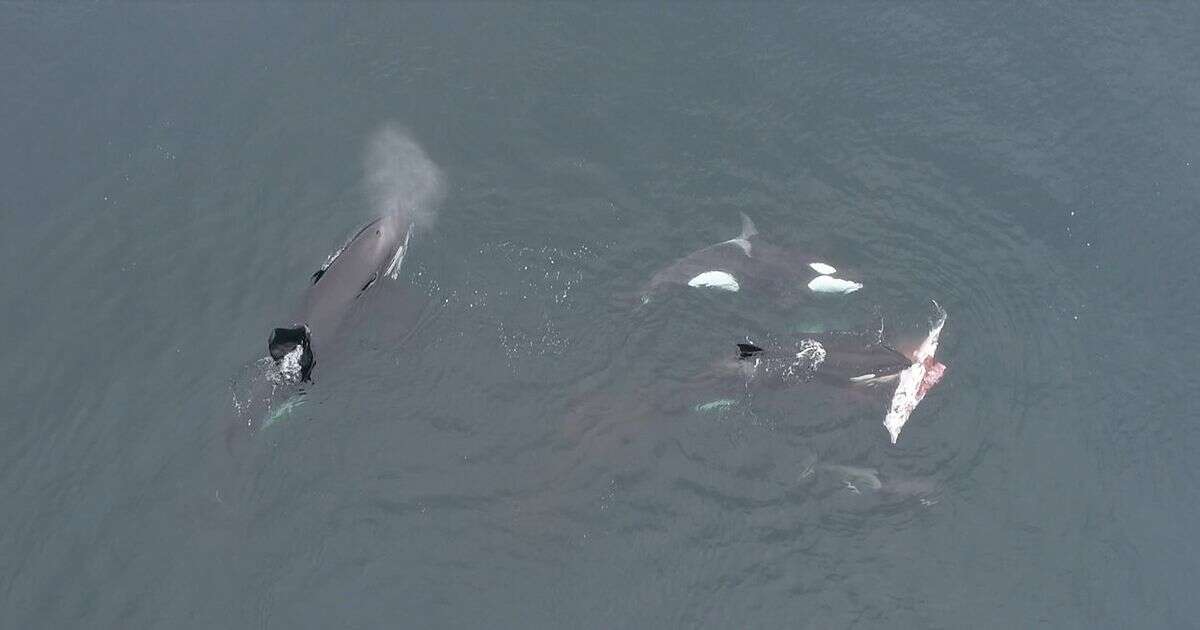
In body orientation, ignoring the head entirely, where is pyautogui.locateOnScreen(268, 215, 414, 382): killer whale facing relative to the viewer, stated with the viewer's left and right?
facing away from the viewer and to the right of the viewer

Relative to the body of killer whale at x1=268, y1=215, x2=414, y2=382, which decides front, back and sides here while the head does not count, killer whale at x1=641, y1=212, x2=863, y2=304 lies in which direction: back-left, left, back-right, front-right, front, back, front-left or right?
front-right
